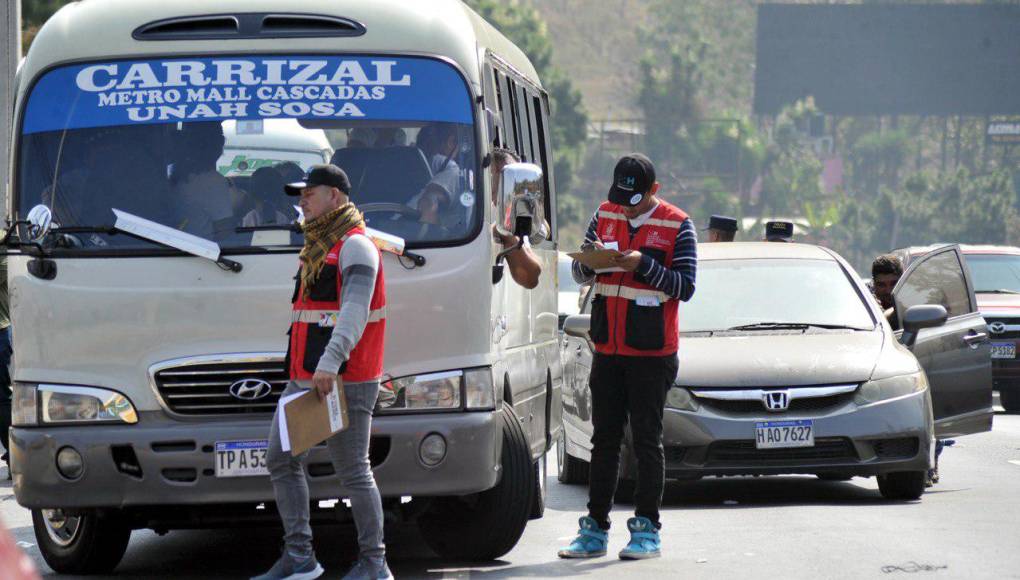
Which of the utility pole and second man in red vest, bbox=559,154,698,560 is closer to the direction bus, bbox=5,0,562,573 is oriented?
the second man in red vest

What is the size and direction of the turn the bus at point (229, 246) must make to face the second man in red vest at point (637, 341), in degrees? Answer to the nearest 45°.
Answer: approximately 90° to its left

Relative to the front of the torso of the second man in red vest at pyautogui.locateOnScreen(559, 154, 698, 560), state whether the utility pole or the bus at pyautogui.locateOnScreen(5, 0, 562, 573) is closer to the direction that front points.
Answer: the bus

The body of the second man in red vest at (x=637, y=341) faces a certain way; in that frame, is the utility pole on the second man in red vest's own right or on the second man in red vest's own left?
on the second man in red vest's own right

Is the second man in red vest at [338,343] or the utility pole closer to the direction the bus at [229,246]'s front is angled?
the second man in red vest

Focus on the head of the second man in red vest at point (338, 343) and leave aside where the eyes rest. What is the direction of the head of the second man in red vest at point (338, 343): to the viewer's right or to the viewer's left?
to the viewer's left

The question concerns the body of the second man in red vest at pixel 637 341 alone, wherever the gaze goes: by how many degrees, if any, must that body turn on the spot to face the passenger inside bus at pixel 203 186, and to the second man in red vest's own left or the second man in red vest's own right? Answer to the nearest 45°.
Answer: approximately 45° to the second man in red vest's own right

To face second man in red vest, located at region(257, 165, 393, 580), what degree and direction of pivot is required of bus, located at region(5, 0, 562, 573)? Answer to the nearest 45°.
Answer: approximately 45° to its left
